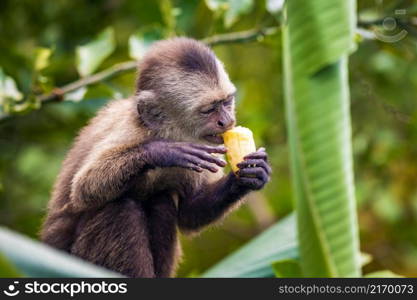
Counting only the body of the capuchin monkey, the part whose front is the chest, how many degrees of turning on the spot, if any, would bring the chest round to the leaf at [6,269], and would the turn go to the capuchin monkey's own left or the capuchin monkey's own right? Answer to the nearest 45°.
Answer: approximately 90° to the capuchin monkey's own right

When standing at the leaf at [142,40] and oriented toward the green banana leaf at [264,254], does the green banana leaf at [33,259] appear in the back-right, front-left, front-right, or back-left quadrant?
front-right

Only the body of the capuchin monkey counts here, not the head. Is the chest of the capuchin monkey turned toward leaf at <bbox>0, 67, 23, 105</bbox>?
no

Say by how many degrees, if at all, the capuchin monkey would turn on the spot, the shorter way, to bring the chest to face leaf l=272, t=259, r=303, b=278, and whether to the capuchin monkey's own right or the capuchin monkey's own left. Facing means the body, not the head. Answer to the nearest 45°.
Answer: approximately 45° to the capuchin monkey's own right

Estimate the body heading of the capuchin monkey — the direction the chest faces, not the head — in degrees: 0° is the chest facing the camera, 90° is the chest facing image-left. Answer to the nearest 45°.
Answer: approximately 270°

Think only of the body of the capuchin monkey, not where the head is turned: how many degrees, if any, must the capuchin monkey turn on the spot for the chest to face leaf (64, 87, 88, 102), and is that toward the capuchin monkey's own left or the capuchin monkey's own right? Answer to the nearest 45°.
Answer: approximately 135° to the capuchin monkey's own left

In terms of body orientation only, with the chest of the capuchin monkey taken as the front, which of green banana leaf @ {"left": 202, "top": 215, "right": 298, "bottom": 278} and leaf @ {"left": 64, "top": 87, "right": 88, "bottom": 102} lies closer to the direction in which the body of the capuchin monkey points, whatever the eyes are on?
the green banana leaf

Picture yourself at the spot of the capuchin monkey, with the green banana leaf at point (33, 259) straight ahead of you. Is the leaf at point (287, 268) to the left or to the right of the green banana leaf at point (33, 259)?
left
